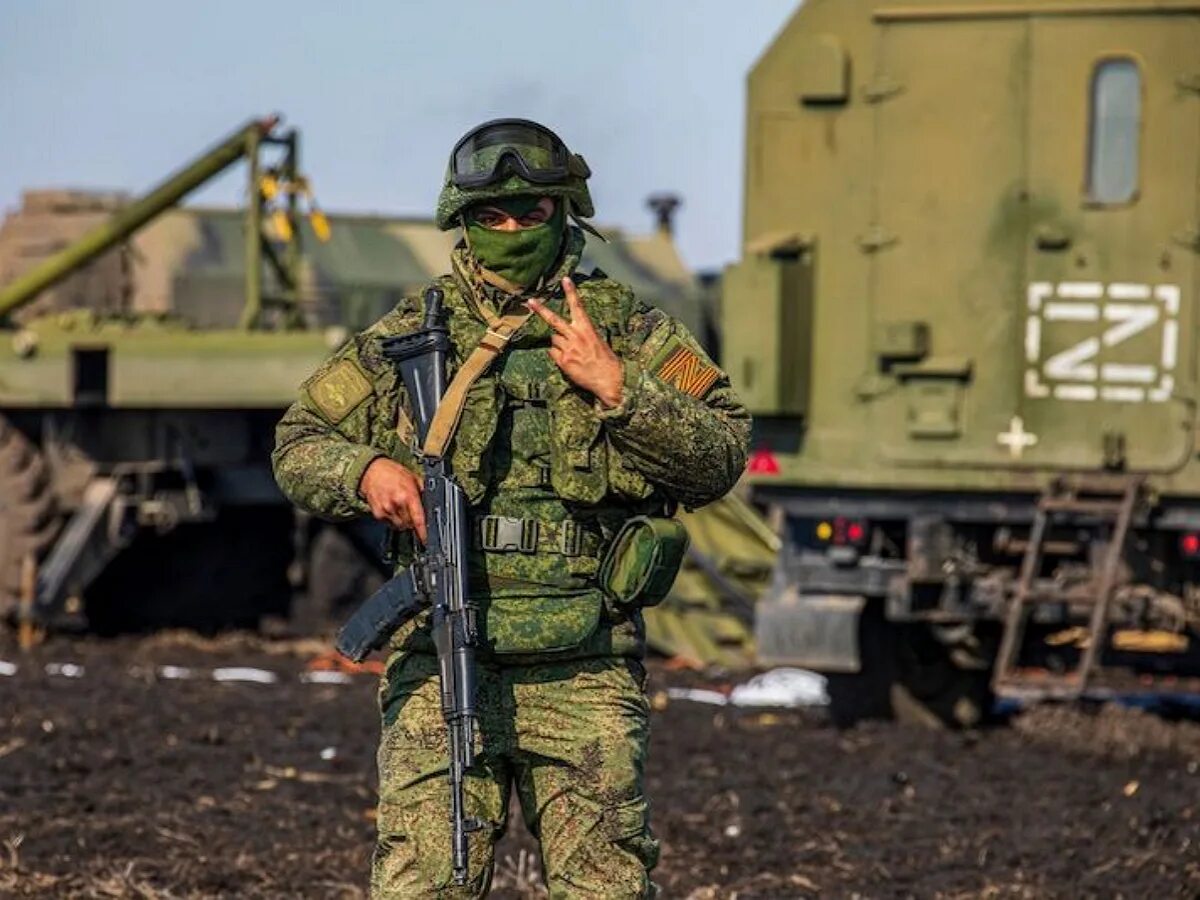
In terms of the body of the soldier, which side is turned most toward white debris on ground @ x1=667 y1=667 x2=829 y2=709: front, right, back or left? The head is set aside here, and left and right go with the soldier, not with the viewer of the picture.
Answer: back

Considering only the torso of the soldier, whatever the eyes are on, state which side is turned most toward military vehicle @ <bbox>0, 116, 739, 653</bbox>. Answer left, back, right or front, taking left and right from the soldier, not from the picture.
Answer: back

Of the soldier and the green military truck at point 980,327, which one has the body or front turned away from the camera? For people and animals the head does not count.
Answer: the green military truck

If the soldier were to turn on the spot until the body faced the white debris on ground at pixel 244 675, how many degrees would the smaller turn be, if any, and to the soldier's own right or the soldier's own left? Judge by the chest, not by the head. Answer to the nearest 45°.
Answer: approximately 180°

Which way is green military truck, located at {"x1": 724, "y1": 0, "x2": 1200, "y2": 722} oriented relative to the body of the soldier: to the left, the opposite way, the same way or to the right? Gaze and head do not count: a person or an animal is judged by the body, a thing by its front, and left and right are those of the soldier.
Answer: the opposite way

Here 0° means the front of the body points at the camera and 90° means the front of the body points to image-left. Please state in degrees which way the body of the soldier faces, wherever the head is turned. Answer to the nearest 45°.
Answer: approximately 0°

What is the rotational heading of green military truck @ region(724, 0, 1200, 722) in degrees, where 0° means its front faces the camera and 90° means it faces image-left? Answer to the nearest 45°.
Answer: approximately 180°

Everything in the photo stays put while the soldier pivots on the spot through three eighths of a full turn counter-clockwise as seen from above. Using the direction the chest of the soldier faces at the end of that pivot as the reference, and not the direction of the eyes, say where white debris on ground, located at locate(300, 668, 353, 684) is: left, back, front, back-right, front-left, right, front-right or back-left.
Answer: front-left

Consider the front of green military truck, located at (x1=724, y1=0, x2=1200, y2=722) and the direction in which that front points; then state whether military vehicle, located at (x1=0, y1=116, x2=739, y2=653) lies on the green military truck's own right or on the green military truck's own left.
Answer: on the green military truck's own left

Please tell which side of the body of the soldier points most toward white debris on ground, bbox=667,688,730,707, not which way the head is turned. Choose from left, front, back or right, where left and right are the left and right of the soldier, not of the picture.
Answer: back
